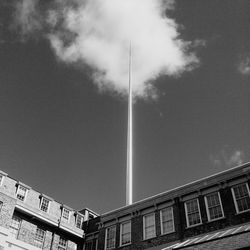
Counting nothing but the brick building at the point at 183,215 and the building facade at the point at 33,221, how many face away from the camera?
0

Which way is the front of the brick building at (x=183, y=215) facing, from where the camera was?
facing the viewer and to the left of the viewer

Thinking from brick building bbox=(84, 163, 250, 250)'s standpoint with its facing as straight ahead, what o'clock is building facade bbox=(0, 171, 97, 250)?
The building facade is roughly at 2 o'clock from the brick building.

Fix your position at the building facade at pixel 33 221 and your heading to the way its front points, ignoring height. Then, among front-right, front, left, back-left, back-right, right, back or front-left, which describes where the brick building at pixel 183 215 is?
front

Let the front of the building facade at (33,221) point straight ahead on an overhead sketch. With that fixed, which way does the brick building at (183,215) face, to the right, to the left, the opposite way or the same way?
to the right
